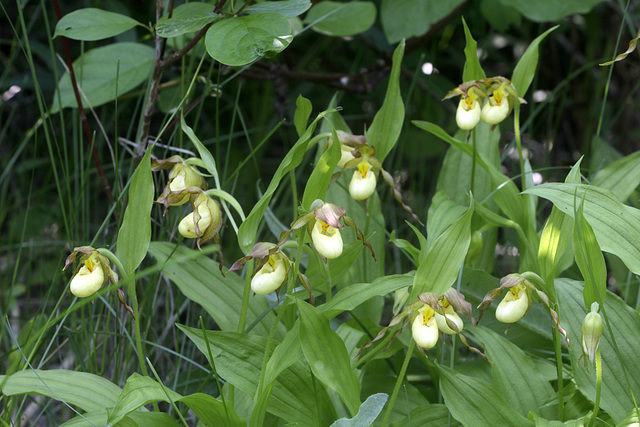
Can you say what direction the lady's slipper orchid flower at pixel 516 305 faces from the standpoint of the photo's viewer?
facing the viewer and to the left of the viewer

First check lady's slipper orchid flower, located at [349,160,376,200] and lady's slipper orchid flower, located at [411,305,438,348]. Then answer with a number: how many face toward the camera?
2

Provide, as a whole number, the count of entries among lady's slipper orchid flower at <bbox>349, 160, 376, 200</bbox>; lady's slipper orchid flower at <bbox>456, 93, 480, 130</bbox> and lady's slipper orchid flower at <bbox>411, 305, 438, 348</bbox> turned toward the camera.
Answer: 3

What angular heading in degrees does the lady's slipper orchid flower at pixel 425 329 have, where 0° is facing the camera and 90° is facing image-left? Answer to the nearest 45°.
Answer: approximately 0°

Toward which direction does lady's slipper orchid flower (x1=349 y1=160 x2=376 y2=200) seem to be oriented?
toward the camera

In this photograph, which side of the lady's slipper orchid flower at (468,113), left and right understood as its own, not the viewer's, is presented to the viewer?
front

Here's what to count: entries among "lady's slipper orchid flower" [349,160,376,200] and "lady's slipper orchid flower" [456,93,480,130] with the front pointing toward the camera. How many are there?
2

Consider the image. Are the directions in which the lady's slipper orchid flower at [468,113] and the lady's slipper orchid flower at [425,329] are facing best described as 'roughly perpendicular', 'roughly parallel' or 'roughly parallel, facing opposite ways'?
roughly parallel

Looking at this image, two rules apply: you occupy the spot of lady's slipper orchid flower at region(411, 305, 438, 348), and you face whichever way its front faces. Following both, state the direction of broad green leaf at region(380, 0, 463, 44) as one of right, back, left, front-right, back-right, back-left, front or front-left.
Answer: back
